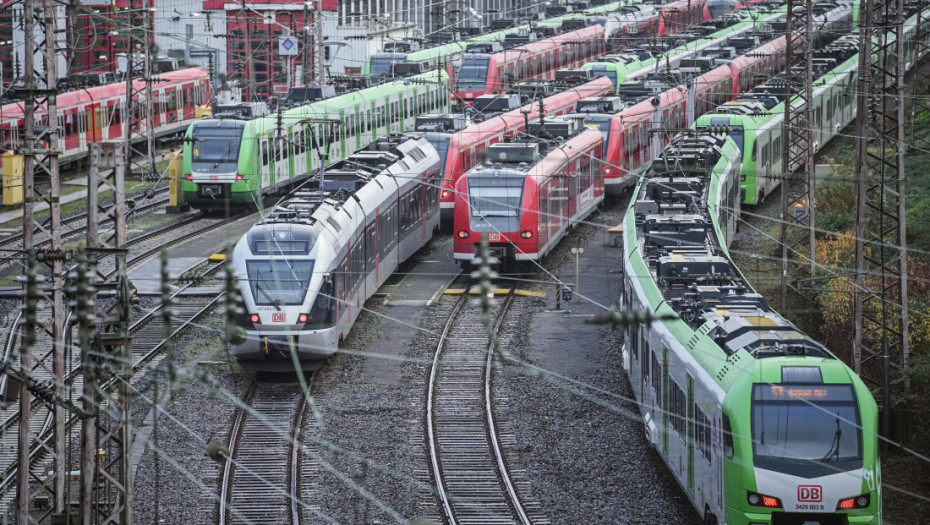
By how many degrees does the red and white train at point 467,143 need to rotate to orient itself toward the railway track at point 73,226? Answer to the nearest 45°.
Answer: approximately 45° to its right

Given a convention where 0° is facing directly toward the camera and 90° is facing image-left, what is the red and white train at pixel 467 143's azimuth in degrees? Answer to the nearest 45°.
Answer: approximately 45°

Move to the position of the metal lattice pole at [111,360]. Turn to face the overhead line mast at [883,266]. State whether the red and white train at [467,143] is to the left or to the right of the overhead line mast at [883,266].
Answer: left

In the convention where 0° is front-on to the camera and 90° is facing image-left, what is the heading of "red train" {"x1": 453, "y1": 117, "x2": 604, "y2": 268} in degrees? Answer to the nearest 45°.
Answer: approximately 45°

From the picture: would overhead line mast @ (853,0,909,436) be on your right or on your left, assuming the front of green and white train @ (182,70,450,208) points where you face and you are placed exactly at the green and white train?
on your left
